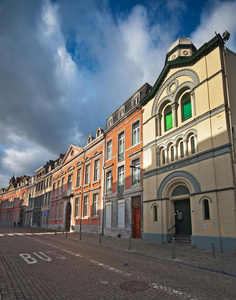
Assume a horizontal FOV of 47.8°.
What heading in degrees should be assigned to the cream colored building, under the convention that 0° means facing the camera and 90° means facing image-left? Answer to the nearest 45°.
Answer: approximately 45°
